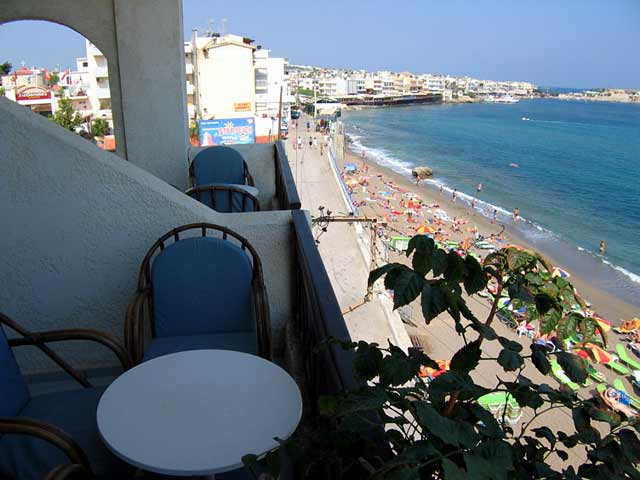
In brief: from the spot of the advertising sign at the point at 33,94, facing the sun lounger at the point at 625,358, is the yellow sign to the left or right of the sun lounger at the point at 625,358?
left

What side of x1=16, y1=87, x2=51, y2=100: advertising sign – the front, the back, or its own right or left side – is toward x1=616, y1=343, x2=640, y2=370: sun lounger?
front

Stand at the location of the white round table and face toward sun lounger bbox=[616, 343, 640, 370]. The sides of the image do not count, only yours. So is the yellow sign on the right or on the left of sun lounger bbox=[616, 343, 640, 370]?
left

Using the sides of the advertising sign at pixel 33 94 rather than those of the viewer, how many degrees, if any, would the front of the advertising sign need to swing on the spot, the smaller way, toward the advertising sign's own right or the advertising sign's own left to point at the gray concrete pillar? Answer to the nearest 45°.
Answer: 0° — it already faces it

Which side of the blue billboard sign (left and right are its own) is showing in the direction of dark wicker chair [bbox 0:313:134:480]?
front

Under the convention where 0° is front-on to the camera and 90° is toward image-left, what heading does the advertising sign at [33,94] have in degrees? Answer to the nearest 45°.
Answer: approximately 0°

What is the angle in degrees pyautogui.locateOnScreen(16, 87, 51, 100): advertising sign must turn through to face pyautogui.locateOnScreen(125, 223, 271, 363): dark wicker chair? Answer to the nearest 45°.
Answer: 0° — it already faces it
